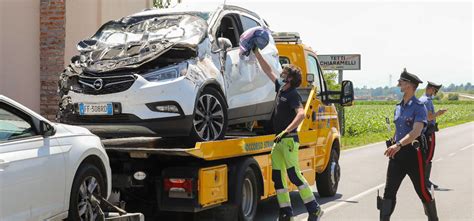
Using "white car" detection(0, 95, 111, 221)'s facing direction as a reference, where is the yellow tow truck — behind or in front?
in front

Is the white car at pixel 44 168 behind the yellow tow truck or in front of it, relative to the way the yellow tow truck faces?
behind

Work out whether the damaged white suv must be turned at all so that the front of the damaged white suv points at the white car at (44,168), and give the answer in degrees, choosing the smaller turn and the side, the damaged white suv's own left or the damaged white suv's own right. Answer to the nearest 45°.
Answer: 0° — it already faces it

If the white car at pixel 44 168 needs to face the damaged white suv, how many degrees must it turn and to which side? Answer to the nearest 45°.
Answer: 0° — it already faces it

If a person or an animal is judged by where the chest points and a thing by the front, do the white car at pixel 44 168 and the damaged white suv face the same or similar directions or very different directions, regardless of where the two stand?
very different directions

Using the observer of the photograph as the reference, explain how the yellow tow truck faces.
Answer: facing away from the viewer and to the right of the viewer
